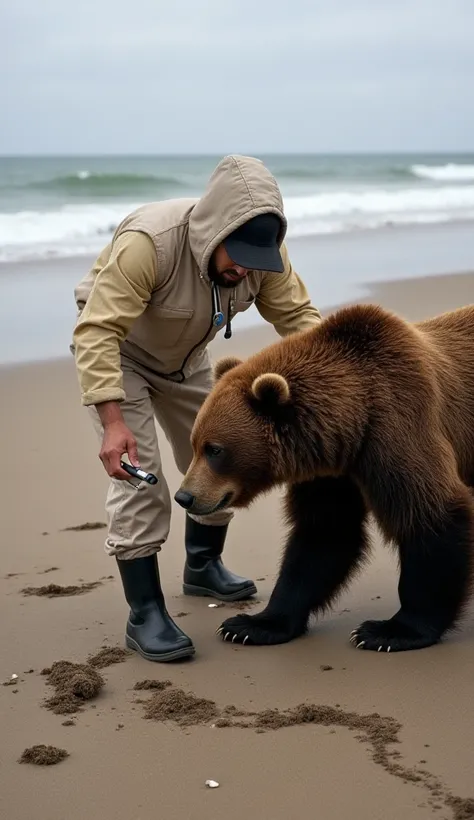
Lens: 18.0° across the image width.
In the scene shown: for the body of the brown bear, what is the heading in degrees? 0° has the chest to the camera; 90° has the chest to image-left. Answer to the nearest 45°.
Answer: approximately 90°

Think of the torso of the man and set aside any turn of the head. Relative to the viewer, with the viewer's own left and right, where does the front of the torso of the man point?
facing the viewer and to the right of the viewer

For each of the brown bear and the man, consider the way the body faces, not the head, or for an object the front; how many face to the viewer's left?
1

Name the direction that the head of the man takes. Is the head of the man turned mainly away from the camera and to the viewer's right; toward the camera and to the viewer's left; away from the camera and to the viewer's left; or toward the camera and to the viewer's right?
toward the camera and to the viewer's right

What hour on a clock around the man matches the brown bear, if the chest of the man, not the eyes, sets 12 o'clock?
The brown bear is roughly at 11 o'clock from the man.

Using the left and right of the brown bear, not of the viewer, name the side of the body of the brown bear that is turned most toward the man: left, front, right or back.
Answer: front
